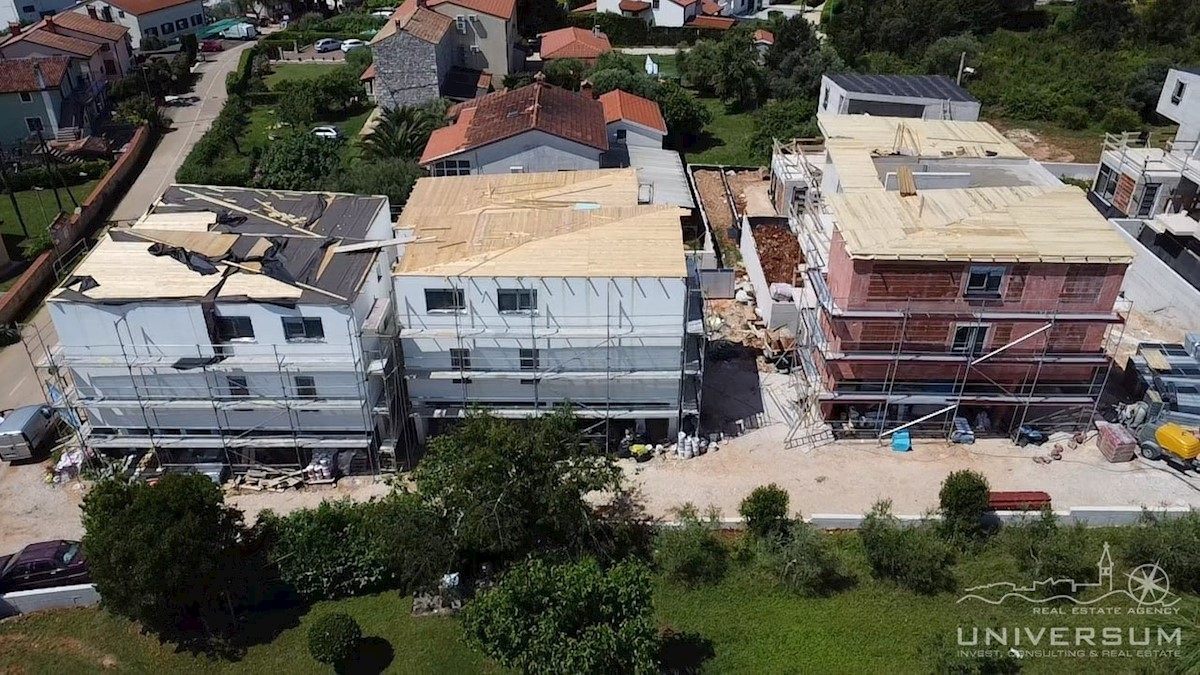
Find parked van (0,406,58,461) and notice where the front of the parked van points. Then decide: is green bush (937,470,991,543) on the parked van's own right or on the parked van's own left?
on the parked van's own right

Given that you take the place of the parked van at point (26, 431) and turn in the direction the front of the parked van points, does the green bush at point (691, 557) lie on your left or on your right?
on your right

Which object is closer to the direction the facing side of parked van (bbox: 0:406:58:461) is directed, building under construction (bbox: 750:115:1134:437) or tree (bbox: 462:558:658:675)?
the building under construction

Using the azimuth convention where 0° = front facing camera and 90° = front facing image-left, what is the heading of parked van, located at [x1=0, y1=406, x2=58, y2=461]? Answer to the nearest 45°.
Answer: approximately 225°

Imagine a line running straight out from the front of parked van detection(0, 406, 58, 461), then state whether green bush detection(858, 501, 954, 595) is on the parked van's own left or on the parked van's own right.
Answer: on the parked van's own right

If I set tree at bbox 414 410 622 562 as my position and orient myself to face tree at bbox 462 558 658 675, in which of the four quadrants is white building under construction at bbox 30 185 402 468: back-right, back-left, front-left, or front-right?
back-right

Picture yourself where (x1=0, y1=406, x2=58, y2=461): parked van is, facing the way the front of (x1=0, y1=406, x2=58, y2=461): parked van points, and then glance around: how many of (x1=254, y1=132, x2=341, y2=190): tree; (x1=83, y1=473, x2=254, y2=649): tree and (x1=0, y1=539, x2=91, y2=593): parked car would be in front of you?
1

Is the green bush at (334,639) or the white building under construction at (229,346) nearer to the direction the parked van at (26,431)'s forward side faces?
the white building under construction

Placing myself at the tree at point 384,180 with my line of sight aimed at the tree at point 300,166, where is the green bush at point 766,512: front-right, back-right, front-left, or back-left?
back-left
